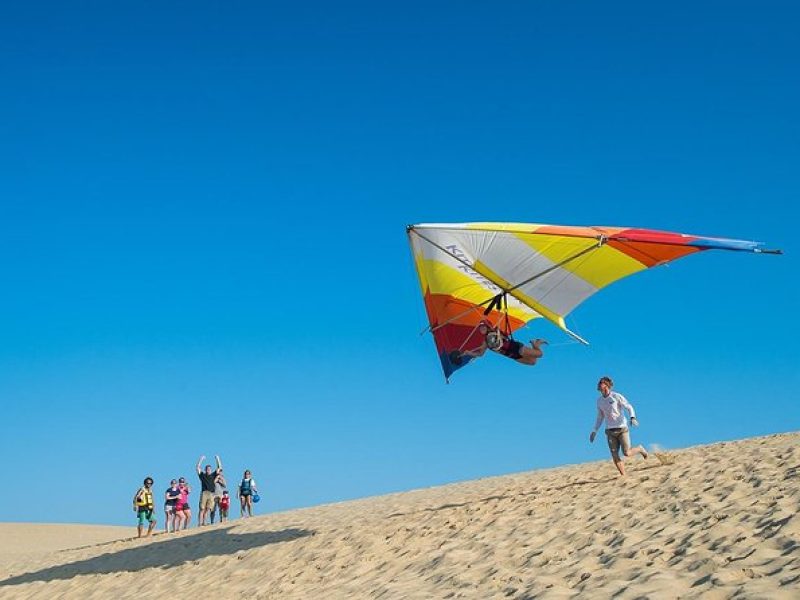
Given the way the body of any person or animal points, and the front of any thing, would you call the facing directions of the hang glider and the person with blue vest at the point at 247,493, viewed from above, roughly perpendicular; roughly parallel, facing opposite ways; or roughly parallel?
roughly perpendicular

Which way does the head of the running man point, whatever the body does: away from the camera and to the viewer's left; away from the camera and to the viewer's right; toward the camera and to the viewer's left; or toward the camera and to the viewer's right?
toward the camera and to the viewer's left

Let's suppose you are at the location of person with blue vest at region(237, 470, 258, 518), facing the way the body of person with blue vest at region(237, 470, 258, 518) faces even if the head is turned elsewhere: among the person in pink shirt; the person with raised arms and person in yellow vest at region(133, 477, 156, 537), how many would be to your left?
0

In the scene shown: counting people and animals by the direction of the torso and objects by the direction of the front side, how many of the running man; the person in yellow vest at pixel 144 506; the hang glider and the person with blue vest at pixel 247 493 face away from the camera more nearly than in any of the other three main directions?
0

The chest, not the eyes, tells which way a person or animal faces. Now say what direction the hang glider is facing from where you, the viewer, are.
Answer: facing the viewer and to the left of the viewer

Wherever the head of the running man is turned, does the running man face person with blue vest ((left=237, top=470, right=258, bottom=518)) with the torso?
no

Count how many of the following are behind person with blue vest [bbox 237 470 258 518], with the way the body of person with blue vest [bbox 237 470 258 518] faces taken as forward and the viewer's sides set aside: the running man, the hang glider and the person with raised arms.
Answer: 0

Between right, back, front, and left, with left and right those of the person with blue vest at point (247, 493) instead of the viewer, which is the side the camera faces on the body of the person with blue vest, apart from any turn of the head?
front

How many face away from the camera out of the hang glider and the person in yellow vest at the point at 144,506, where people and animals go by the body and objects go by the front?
0

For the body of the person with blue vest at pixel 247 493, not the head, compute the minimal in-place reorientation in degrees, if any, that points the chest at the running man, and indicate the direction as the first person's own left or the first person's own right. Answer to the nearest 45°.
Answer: approximately 45° to the first person's own left

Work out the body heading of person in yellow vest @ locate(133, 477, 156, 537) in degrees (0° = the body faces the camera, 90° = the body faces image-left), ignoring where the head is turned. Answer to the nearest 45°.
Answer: approximately 315°

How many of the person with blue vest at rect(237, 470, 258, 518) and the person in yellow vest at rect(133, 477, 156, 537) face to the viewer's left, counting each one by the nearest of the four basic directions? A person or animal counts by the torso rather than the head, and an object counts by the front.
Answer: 0

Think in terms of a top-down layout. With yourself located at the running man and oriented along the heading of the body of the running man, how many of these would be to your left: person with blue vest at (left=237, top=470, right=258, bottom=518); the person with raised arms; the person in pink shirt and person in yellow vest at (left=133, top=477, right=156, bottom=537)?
0
